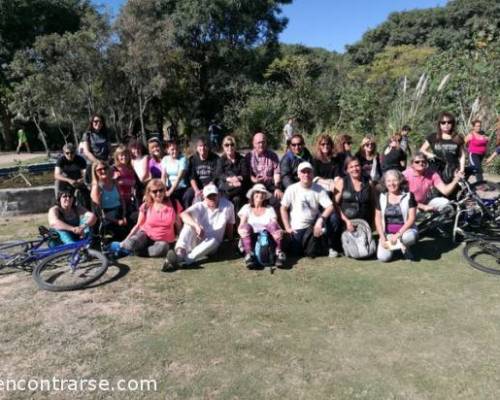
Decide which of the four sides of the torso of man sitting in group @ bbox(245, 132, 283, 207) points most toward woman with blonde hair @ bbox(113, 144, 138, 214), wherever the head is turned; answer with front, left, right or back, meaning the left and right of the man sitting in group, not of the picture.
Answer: right

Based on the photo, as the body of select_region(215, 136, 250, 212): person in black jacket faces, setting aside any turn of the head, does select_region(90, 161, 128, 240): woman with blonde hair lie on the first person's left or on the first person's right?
on the first person's right

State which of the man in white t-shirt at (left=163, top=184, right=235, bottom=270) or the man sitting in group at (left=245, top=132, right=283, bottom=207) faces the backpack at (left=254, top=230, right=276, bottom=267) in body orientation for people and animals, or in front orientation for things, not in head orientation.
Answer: the man sitting in group

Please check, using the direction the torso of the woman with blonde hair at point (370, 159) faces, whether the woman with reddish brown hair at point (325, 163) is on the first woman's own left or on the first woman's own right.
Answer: on the first woman's own right

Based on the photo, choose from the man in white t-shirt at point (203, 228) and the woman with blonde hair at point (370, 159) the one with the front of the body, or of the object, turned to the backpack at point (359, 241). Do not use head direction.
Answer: the woman with blonde hair

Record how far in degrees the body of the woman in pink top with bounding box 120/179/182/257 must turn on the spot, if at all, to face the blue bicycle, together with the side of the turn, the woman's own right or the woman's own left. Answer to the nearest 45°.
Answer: approximately 90° to the woman's own right

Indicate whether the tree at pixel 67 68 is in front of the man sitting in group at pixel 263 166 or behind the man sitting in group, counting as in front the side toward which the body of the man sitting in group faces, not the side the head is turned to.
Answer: behind

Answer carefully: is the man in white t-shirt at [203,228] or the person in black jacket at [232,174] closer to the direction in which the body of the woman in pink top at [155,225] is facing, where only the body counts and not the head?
the man in white t-shirt
